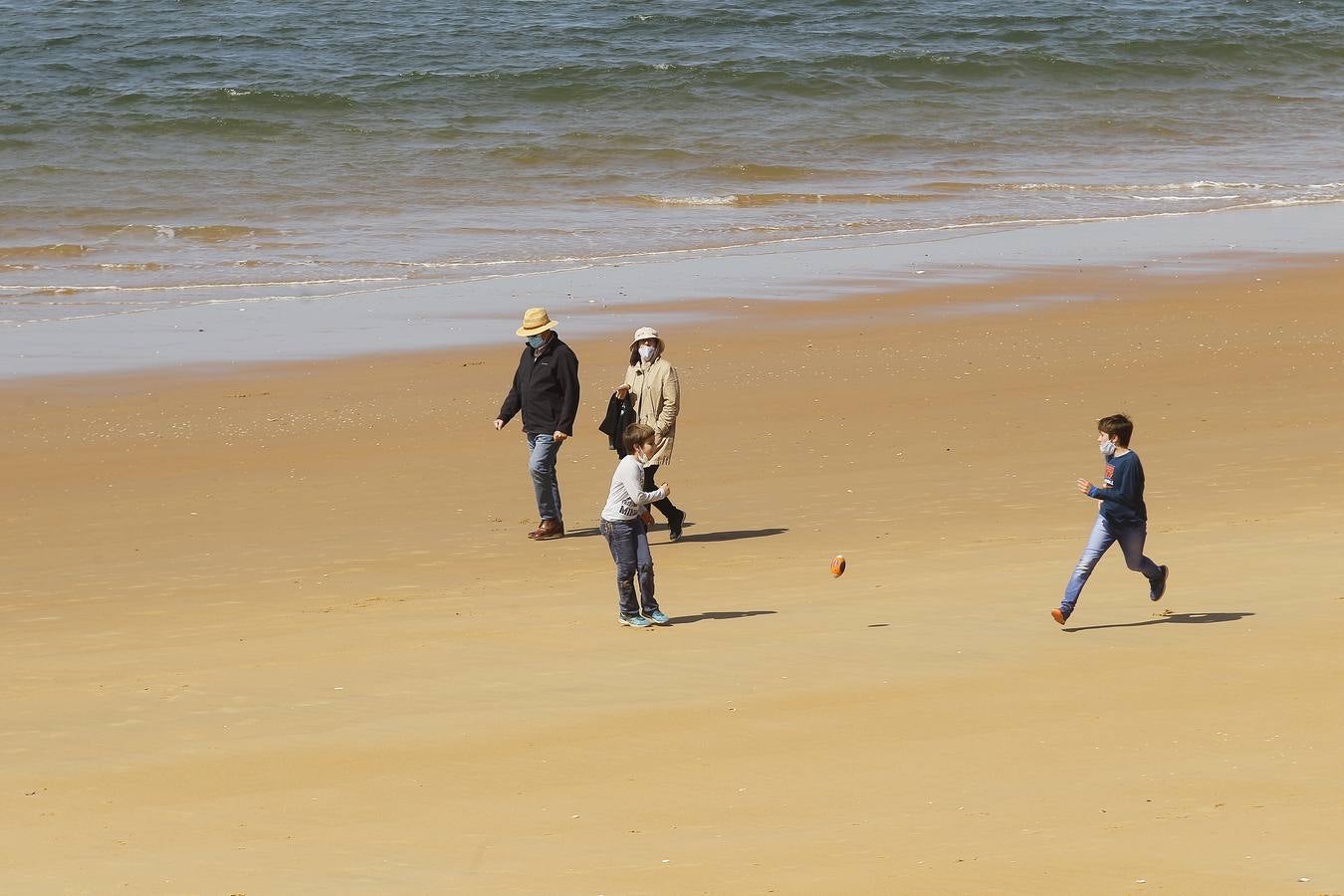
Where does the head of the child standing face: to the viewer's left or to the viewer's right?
to the viewer's right

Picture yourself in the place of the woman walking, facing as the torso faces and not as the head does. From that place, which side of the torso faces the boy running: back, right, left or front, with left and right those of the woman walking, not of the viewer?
left

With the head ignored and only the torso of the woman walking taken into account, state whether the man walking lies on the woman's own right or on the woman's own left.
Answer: on the woman's own right

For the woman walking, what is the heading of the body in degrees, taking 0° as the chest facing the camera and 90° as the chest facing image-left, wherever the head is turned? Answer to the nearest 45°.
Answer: approximately 45°

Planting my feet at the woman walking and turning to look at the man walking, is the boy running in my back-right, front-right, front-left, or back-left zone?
back-left

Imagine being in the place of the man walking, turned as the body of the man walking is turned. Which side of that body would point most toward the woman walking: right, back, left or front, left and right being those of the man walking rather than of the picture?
left

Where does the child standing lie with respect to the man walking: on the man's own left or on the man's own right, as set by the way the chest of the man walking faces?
on the man's own left

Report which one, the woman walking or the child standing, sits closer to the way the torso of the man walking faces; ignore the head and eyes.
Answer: the child standing

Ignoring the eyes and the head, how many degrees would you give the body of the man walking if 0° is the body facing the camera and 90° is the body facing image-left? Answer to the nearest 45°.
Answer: approximately 45°

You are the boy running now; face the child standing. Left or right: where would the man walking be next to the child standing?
right
